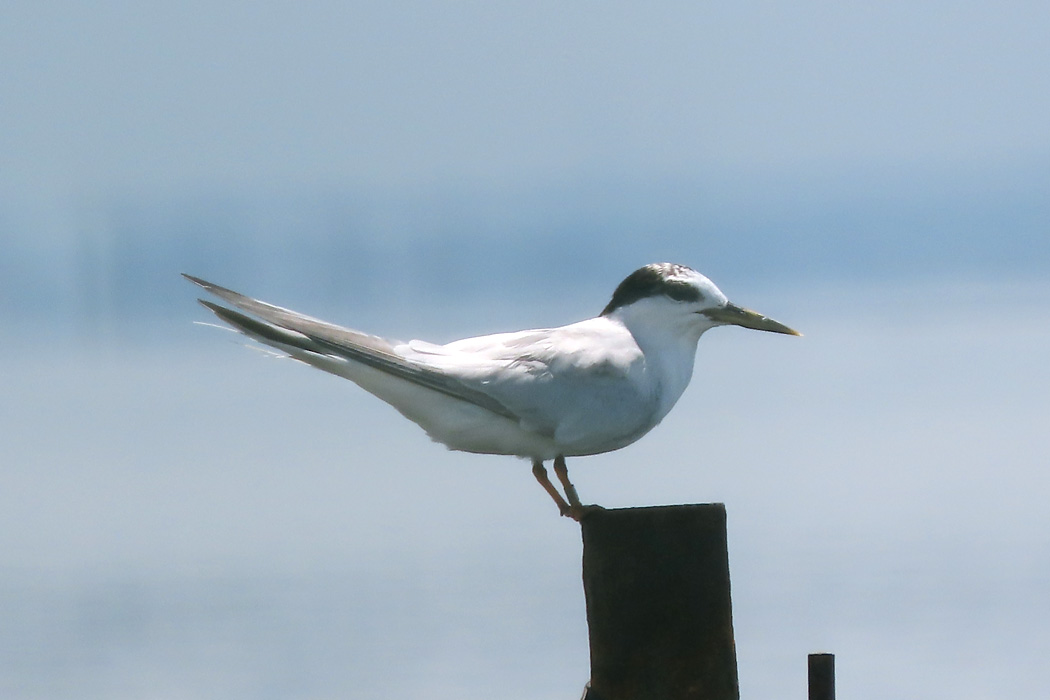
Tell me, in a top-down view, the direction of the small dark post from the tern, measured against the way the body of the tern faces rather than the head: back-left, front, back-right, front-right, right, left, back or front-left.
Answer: front-right

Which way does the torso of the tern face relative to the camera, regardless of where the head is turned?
to the viewer's right
